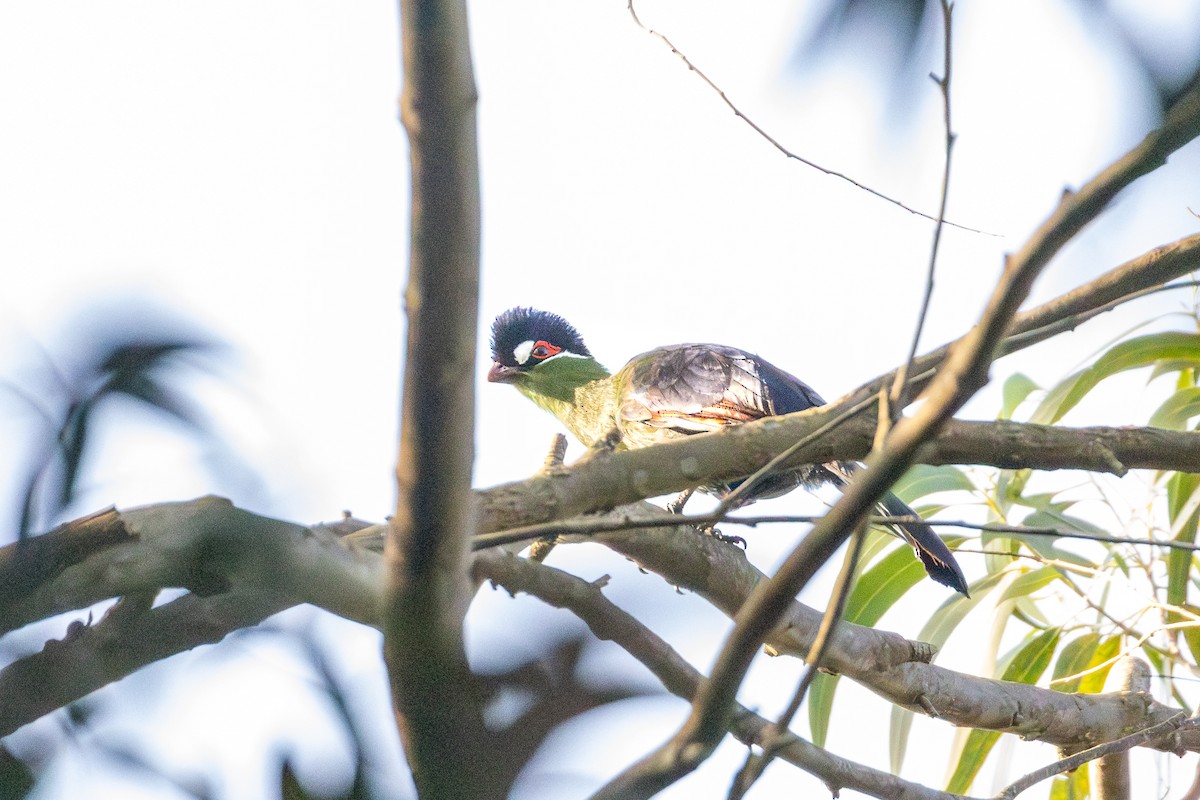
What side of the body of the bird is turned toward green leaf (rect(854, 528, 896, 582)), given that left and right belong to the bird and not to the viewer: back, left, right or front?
back

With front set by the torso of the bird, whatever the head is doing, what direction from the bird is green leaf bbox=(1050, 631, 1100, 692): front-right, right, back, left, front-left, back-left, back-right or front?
back

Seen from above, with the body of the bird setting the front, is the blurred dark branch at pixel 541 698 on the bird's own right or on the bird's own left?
on the bird's own left

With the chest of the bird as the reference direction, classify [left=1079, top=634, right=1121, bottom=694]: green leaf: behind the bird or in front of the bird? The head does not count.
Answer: behind

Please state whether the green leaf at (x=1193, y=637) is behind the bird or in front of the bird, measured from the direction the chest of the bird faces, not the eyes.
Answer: behind

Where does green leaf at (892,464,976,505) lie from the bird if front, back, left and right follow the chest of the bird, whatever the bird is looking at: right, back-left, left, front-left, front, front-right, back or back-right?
back

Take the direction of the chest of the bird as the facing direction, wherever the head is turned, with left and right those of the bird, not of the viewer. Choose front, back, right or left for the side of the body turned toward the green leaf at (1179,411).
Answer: back

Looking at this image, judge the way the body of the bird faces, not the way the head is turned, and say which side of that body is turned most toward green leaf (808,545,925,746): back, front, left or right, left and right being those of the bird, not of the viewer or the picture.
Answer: back

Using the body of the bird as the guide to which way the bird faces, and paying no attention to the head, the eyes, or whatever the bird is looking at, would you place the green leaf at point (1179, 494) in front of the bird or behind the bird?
behind

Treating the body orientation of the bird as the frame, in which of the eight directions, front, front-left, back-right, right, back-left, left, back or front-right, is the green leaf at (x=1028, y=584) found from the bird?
back

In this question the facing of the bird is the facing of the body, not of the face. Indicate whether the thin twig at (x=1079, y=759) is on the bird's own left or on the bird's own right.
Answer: on the bird's own left

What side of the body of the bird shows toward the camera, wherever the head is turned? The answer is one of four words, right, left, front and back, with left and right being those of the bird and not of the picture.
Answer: left
